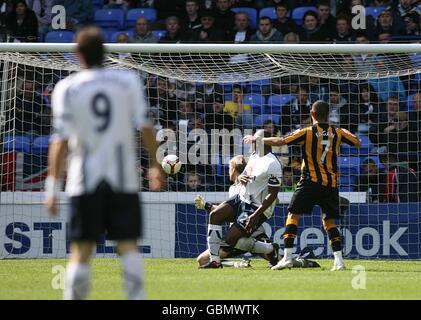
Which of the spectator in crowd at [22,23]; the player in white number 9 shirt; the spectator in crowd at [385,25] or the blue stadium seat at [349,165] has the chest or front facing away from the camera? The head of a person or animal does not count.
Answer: the player in white number 9 shirt

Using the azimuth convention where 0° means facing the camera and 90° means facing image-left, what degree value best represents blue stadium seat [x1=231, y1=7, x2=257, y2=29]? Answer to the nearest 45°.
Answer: approximately 0°

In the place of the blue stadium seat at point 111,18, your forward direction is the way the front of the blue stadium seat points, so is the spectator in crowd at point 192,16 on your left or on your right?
on your left

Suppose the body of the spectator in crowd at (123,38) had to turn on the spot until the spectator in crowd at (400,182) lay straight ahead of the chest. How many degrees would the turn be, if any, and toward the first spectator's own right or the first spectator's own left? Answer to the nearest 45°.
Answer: approximately 45° to the first spectator's own left

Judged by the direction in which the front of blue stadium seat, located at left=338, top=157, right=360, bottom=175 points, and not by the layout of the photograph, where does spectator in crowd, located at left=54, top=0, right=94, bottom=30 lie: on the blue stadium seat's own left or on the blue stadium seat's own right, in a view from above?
on the blue stadium seat's own right

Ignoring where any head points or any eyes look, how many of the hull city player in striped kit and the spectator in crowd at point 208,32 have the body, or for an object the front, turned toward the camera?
1

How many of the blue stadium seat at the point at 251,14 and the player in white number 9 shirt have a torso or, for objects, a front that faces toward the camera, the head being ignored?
1

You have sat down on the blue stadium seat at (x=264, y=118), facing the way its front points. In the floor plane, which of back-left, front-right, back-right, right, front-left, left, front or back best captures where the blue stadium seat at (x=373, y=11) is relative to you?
back-left

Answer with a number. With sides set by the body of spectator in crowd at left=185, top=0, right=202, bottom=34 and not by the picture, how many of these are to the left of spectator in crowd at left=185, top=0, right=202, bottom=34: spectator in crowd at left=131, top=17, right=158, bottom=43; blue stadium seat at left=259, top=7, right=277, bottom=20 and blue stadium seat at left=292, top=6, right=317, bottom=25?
2

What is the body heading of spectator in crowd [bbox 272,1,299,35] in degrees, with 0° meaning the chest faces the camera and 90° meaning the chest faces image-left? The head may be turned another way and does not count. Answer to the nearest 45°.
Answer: approximately 0°
